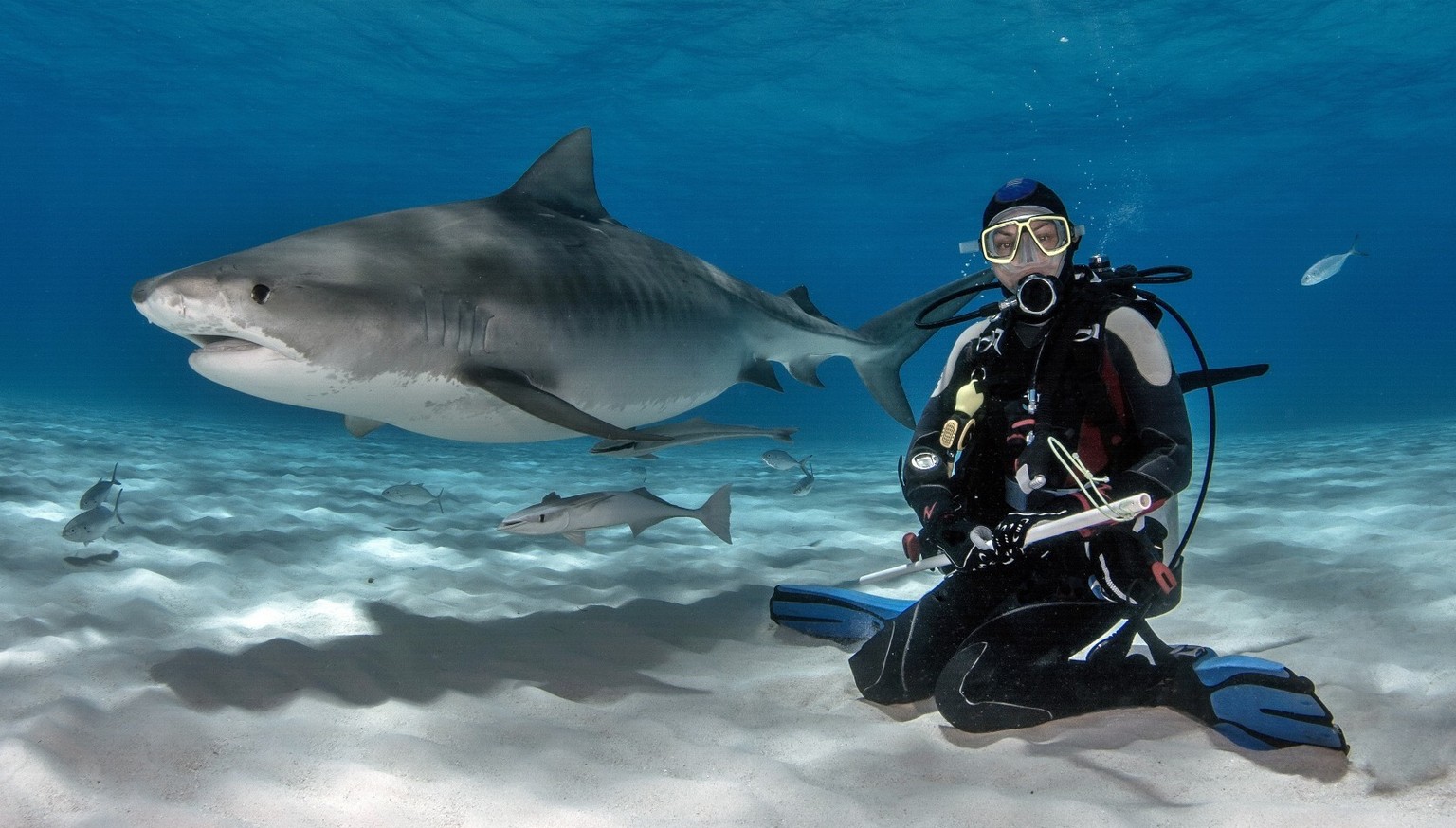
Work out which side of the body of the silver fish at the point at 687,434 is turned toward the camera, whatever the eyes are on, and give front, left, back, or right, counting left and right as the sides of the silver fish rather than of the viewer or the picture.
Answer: left

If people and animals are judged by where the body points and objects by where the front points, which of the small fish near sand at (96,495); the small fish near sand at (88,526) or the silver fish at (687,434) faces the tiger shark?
the silver fish

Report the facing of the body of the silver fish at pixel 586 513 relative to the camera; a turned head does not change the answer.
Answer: to the viewer's left

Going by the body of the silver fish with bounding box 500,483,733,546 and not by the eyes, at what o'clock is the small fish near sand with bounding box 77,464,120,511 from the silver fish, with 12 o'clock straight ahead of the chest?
The small fish near sand is roughly at 1 o'clock from the silver fish.

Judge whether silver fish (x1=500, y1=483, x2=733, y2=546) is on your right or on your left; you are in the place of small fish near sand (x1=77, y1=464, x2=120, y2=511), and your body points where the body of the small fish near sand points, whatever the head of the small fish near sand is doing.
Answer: on your left

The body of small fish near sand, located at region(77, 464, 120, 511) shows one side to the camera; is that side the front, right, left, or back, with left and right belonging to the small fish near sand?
left
